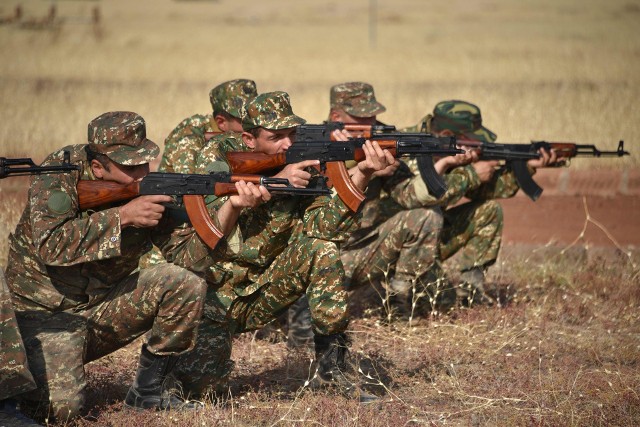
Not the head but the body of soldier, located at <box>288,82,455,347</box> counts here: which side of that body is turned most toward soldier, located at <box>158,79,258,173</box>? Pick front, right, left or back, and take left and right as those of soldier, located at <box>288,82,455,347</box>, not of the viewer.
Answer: back

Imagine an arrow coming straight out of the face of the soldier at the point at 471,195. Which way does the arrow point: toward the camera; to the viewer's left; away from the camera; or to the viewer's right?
to the viewer's right

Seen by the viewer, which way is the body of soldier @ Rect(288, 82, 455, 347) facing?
to the viewer's right

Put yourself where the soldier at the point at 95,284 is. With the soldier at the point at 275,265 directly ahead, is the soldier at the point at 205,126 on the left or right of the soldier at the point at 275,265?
left

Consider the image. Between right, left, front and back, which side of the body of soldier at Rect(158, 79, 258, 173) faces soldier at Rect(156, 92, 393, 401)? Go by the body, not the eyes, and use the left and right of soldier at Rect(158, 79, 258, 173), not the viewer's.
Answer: right

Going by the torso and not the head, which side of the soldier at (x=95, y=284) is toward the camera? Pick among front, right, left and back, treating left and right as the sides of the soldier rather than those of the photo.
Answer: right

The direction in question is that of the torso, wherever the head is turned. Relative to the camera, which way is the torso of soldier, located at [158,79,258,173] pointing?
to the viewer's right

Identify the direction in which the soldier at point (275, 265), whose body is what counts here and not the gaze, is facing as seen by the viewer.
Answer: to the viewer's right

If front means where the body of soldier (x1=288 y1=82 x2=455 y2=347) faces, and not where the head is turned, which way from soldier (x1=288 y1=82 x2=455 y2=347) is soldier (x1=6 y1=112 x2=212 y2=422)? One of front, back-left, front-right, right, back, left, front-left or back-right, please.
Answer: back-right

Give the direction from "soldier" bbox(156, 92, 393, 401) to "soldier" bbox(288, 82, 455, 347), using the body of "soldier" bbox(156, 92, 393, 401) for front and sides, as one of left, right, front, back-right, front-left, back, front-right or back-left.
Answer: front-left
